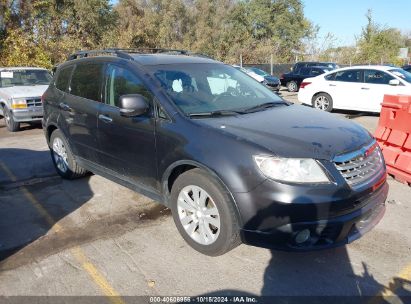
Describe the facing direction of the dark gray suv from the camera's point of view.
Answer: facing the viewer and to the right of the viewer

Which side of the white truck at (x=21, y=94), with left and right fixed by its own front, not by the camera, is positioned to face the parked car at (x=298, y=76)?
left

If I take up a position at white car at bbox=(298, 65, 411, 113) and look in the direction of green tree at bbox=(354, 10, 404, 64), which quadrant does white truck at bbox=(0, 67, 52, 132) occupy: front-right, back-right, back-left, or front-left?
back-left

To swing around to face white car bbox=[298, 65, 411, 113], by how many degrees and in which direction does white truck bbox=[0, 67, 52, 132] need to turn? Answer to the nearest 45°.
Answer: approximately 45° to its left

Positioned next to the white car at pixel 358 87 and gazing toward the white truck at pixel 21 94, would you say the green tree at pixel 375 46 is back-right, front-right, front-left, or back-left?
back-right

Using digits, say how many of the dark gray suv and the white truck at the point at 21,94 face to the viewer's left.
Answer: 0

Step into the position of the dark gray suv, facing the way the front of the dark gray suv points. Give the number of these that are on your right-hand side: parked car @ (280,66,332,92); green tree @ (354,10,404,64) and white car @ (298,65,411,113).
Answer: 0

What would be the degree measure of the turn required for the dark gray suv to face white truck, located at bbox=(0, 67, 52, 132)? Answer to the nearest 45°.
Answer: approximately 180°

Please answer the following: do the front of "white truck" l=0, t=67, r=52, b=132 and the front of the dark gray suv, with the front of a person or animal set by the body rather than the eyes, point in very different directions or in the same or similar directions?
same or similar directions

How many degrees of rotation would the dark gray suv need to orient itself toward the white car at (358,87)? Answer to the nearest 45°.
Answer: approximately 90° to its left
